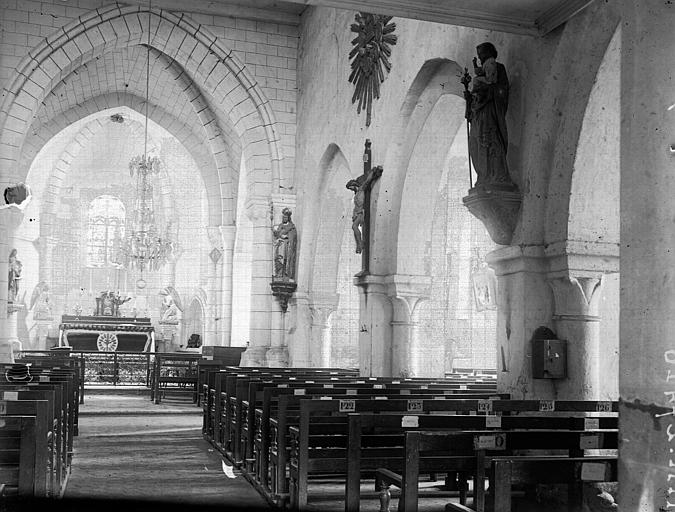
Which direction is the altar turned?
toward the camera

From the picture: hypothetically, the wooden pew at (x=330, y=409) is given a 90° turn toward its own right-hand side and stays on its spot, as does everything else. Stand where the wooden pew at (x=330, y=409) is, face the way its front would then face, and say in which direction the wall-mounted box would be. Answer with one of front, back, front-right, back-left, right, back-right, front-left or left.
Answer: front

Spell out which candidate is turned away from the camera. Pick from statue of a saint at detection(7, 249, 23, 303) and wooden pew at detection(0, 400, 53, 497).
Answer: the wooden pew

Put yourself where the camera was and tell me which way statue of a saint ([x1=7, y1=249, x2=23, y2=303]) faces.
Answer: facing the viewer and to the right of the viewer

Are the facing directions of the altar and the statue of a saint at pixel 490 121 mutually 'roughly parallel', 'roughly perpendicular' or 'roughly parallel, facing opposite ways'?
roughly perpendicular

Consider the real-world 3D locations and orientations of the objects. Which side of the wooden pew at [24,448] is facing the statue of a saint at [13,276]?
front

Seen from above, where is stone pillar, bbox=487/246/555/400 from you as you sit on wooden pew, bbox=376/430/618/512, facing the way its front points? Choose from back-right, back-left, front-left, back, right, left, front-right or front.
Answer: front-right

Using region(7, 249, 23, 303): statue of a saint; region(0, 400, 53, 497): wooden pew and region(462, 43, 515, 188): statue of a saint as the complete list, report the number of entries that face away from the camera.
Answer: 1

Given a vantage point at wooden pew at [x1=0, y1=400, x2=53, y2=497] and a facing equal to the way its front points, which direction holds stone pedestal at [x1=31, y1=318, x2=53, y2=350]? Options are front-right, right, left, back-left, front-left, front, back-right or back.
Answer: front

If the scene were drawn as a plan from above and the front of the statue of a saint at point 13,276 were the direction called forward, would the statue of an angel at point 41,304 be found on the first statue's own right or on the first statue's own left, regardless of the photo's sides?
on the first statue's own left

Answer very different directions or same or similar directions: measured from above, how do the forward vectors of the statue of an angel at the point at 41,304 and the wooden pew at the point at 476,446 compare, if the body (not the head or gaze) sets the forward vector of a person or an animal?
very different directions

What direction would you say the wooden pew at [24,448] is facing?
away from the camera

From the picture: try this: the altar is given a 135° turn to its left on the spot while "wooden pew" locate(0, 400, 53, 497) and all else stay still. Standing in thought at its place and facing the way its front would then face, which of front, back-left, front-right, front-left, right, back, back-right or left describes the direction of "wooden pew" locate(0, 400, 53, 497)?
back-right

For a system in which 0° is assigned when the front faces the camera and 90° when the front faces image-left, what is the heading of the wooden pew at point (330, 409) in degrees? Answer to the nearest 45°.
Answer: approximately 135°

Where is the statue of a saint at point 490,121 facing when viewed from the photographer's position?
facing to the left of the viewer

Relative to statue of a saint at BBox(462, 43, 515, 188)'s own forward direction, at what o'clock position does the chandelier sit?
The chandelier is roughly at 2 o'clock from the statue of a saint.
